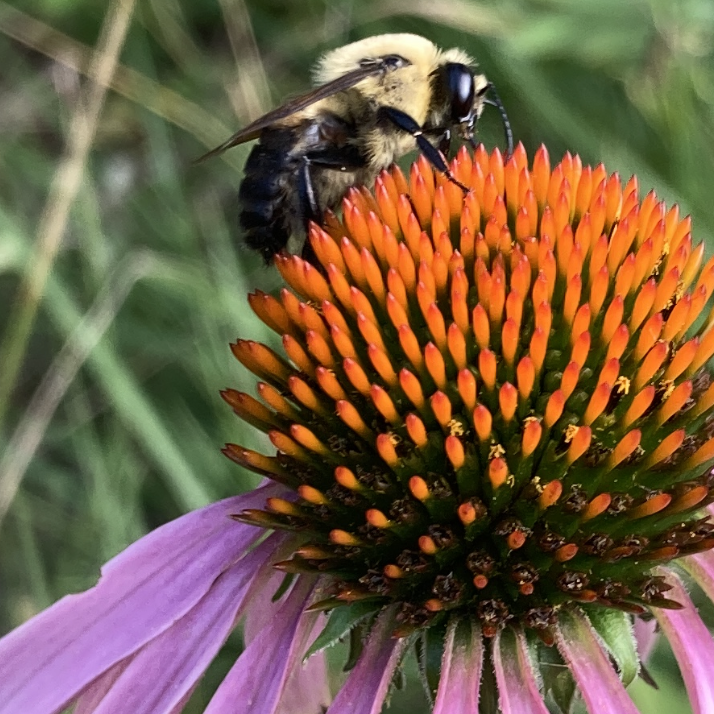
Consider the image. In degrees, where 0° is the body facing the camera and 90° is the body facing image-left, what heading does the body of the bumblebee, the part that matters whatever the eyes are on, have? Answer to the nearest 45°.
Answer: approximately 270°
